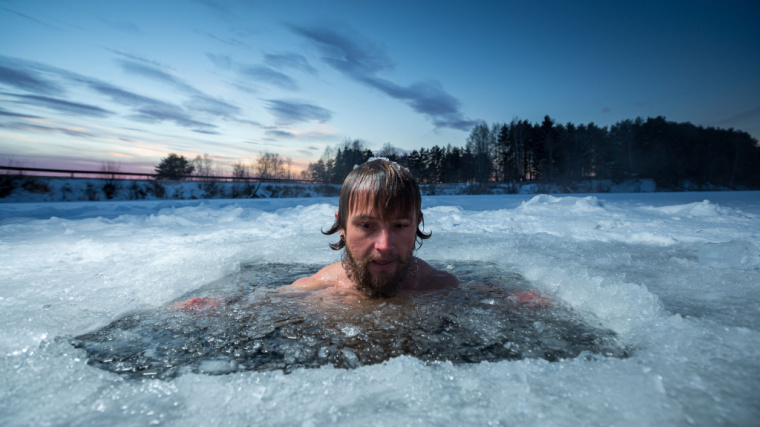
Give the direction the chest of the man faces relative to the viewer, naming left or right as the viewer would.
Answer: facing the viewer
